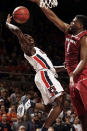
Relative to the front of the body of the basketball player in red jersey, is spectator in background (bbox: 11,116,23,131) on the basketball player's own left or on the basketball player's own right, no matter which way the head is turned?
on the basketball player's own right

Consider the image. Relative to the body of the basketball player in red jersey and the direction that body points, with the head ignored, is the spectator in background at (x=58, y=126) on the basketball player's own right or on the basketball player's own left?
on the basketball player's own right

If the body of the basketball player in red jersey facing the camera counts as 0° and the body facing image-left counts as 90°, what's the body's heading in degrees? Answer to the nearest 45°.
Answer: approximately 45°

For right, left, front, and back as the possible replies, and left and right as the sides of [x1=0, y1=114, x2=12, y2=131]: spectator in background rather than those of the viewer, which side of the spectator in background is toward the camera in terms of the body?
front

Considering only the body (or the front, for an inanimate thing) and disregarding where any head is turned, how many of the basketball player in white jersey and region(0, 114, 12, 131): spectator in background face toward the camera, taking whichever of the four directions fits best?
1

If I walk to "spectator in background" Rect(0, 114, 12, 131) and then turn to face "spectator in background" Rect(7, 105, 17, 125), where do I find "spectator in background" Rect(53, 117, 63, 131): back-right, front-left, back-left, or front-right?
front-right

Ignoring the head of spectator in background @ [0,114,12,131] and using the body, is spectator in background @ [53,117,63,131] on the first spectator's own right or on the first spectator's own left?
on the first spectator's own left
